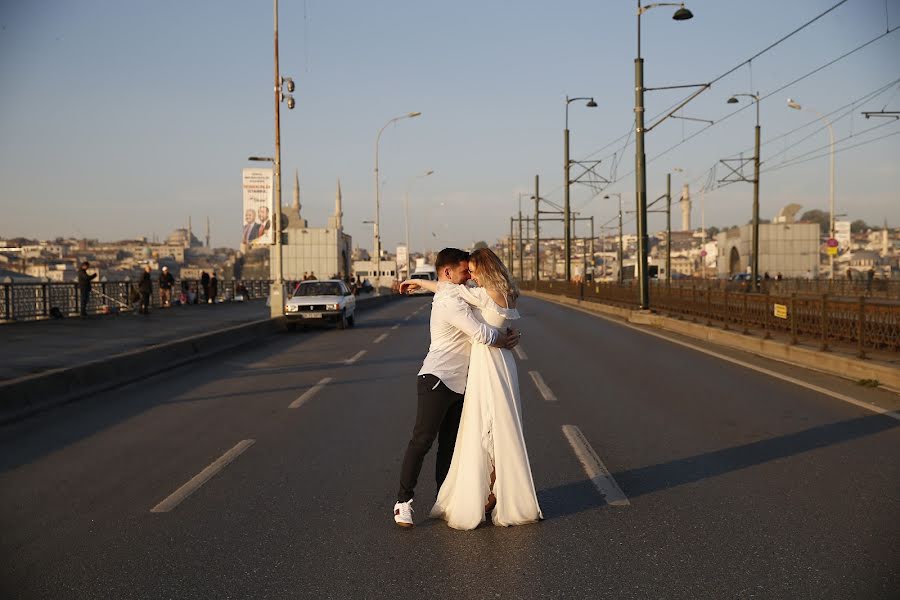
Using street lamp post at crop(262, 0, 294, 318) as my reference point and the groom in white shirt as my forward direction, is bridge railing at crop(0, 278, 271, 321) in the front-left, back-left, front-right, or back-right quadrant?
back-right

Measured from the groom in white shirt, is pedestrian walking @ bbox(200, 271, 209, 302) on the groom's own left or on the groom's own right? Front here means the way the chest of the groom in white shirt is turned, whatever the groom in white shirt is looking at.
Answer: on the groom's own left

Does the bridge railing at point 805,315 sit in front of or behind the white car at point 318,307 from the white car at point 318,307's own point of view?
in front

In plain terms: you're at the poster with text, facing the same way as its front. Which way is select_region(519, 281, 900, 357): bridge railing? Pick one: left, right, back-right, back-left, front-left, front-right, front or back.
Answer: front-left

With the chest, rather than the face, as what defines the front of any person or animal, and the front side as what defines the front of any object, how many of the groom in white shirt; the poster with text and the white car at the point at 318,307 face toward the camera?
2

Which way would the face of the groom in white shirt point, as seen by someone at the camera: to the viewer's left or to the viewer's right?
to the viewer's right

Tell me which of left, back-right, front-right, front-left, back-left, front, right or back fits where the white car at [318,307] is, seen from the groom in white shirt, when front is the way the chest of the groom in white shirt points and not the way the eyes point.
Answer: left

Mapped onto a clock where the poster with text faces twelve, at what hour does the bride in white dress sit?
The bride in white dress is roughly at 12 o'clock from the poster with text.

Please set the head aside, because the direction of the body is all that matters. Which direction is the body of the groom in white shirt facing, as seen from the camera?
to the viewer's right

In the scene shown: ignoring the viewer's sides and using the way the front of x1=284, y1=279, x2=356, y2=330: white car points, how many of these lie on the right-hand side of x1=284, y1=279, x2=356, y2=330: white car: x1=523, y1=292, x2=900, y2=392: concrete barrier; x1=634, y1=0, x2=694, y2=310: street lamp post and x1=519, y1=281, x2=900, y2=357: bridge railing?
0

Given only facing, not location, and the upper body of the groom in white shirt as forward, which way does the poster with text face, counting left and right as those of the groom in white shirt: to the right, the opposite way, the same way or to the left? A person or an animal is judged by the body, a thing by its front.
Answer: to the right

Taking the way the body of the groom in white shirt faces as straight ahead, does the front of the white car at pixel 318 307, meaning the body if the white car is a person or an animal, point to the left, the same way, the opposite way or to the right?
to the right

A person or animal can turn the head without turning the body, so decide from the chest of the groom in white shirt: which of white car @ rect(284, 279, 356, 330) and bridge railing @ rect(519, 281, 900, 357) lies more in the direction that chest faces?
the bridge railing

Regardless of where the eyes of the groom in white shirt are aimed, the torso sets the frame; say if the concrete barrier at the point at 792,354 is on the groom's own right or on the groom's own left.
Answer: on the groom's own left

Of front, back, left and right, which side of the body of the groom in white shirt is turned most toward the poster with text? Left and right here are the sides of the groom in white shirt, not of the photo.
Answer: left

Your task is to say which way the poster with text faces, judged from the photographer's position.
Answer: facing the viewer

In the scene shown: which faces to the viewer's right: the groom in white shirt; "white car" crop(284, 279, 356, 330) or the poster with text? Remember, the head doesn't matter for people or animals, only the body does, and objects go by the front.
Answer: the groom in white shirt

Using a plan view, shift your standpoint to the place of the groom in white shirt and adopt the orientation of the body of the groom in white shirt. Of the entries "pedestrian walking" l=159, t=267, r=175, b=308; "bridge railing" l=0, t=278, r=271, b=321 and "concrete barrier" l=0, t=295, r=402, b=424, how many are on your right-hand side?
0

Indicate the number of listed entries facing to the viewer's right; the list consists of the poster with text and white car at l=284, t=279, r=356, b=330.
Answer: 0

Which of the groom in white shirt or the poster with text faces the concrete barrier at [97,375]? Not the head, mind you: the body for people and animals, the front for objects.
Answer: the poster with text

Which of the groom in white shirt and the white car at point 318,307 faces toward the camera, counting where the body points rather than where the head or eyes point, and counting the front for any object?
the white car
